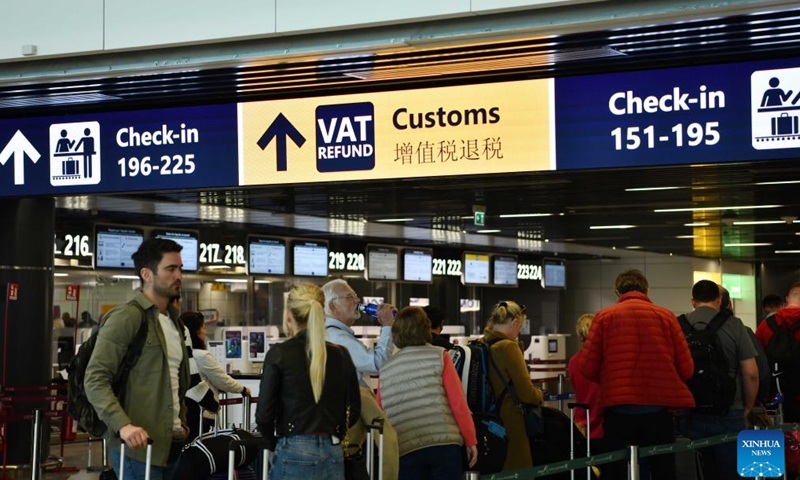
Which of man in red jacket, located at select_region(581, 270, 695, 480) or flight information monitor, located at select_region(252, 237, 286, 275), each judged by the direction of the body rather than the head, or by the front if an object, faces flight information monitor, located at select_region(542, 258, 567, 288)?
the man in red jacket

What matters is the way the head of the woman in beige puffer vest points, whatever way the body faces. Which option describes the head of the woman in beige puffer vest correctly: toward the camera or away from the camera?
away from the camera

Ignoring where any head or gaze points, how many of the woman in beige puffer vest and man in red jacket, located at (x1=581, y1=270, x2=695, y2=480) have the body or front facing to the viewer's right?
0

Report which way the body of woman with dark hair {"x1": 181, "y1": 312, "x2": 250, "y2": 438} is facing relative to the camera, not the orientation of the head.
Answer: to the viewer's right

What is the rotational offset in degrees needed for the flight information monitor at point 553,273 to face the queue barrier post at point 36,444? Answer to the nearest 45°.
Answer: approximately 45° to its right

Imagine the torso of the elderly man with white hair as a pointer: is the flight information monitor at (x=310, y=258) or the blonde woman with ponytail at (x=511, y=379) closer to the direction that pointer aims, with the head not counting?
the blonde woman with ponytail

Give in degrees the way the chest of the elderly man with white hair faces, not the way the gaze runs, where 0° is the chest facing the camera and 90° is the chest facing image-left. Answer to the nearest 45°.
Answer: approximately 270°

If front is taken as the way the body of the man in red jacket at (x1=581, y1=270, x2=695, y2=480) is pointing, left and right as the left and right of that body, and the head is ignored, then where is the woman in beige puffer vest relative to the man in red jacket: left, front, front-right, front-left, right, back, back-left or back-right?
back-left

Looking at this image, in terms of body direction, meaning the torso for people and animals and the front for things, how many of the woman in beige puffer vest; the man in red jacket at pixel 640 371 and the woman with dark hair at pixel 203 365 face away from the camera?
2

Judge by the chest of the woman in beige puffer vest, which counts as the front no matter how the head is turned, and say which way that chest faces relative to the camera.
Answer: away from the camera

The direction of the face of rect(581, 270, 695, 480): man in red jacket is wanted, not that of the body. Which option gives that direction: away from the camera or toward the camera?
away from the camera

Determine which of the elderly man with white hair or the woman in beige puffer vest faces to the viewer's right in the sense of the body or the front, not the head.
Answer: the elderly man with white hair

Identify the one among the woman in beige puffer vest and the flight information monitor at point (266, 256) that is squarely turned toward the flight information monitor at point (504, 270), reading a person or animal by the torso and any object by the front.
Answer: the woman in beige puffer vest

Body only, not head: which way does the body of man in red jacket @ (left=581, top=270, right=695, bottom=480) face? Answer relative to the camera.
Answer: away from the camera

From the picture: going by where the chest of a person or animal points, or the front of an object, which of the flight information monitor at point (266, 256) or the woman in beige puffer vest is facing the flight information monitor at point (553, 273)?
the woman in beige puffer vest

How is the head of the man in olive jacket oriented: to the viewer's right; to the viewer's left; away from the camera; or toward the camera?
to the viewer's right

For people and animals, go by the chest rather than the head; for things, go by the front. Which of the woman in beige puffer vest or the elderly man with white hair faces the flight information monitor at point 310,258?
the woman in beige puffer vest

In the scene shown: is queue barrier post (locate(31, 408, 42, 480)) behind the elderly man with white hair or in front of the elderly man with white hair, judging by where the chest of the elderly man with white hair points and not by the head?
behind
